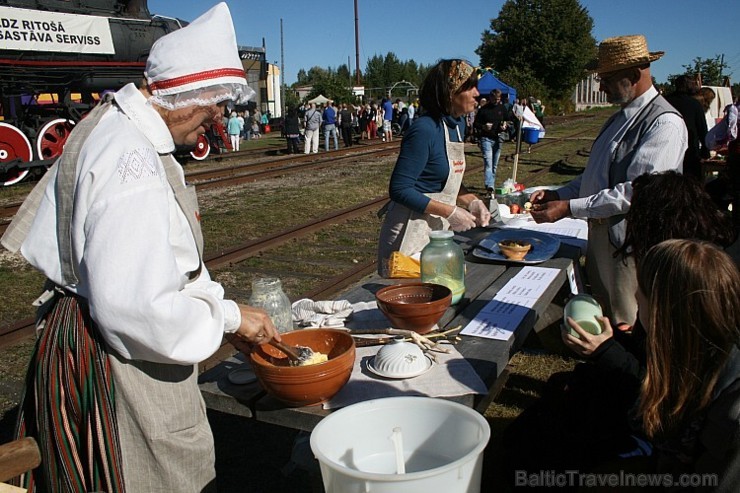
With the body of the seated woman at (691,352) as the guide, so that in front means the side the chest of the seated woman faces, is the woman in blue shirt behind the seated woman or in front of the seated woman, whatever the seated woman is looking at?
in front

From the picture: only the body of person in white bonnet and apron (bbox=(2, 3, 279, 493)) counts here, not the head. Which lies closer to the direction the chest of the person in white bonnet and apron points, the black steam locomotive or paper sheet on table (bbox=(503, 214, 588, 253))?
the paper sheet on table

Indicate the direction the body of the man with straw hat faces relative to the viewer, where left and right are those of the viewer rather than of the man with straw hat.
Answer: facing to the left of the viewer

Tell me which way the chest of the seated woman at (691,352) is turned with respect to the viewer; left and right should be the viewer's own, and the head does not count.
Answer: facing away from the viewer and to the left of the viewer

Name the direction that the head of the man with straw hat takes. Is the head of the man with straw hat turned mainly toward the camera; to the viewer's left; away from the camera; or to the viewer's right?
to the viewer's left

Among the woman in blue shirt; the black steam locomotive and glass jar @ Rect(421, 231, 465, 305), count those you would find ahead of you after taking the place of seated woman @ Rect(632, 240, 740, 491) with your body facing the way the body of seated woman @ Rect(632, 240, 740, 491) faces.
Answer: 3

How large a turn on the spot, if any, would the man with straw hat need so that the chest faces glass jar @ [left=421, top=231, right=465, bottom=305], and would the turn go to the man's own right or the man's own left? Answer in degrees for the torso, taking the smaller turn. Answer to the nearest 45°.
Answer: approximately 45° to the man's own left

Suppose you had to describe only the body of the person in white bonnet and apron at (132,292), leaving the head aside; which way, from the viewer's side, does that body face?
to the viewer's right

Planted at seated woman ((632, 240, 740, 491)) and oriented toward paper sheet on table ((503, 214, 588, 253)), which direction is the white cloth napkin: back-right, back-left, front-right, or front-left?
front-left

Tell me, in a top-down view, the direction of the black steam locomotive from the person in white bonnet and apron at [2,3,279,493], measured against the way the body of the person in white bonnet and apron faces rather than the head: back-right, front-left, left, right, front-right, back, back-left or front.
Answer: left

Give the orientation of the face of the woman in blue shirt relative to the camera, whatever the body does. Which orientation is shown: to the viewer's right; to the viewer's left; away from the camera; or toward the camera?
to the viewer's right

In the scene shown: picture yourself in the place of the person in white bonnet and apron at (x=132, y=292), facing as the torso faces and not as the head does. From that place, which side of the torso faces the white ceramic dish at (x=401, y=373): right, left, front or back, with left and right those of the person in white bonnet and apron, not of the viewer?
front

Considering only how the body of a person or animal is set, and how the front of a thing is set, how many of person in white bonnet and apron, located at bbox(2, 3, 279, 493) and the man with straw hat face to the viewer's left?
1

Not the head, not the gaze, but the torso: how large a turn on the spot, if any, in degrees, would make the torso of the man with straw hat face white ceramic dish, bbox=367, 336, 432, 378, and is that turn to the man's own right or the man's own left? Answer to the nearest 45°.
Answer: approximately 90° to the man's own left

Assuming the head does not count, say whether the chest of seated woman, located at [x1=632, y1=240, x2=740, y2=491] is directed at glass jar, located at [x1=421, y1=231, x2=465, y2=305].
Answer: yes
